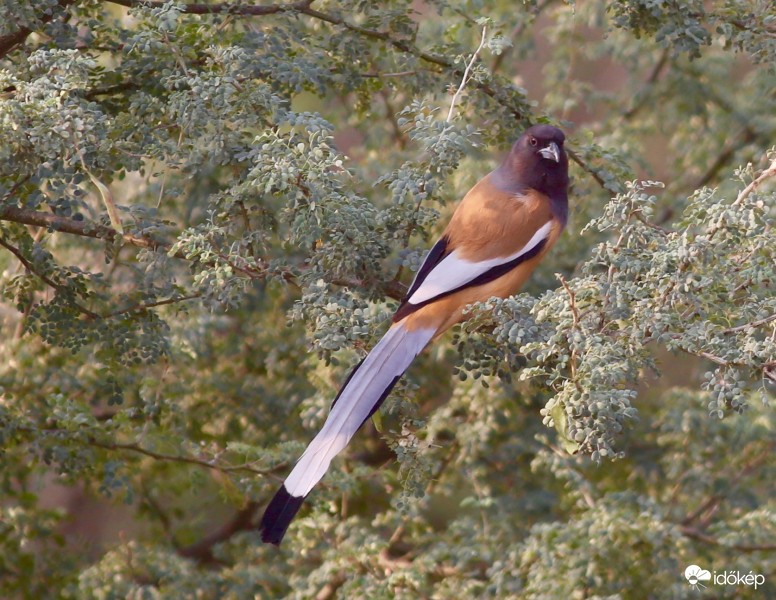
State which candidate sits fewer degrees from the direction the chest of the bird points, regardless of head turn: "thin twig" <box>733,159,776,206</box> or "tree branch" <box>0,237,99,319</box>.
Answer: the thin twig

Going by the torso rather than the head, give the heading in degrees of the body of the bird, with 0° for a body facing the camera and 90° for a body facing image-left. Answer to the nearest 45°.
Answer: approximately 270°

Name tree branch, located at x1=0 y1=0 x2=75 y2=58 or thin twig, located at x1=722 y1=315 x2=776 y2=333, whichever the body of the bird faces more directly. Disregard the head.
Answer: the thin twig

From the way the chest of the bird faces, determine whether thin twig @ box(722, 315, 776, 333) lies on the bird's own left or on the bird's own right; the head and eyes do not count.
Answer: on the bird's own right

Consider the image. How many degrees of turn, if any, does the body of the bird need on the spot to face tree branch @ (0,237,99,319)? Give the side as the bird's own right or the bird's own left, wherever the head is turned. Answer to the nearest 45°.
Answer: approximately 180°

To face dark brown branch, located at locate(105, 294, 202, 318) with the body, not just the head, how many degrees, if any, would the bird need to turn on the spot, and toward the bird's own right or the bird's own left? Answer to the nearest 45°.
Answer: approximately 180°
